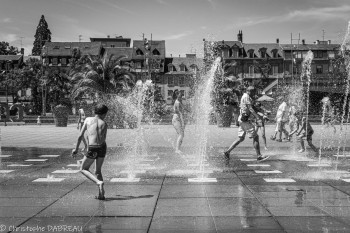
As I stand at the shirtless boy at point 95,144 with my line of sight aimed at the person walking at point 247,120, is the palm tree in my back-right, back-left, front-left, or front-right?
front-left

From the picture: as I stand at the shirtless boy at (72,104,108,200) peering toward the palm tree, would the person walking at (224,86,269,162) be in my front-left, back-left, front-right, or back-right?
front-right

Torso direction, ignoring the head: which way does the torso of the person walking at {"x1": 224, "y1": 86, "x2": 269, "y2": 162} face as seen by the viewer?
to the viewer's right

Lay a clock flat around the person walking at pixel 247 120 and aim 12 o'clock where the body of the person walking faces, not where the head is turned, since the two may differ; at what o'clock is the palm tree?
The palm tree is roughly at 8 o'clock from the person walking.

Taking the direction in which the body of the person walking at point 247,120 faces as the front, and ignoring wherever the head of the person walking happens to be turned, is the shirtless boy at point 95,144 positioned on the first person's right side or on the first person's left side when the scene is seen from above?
on the first person's right side
